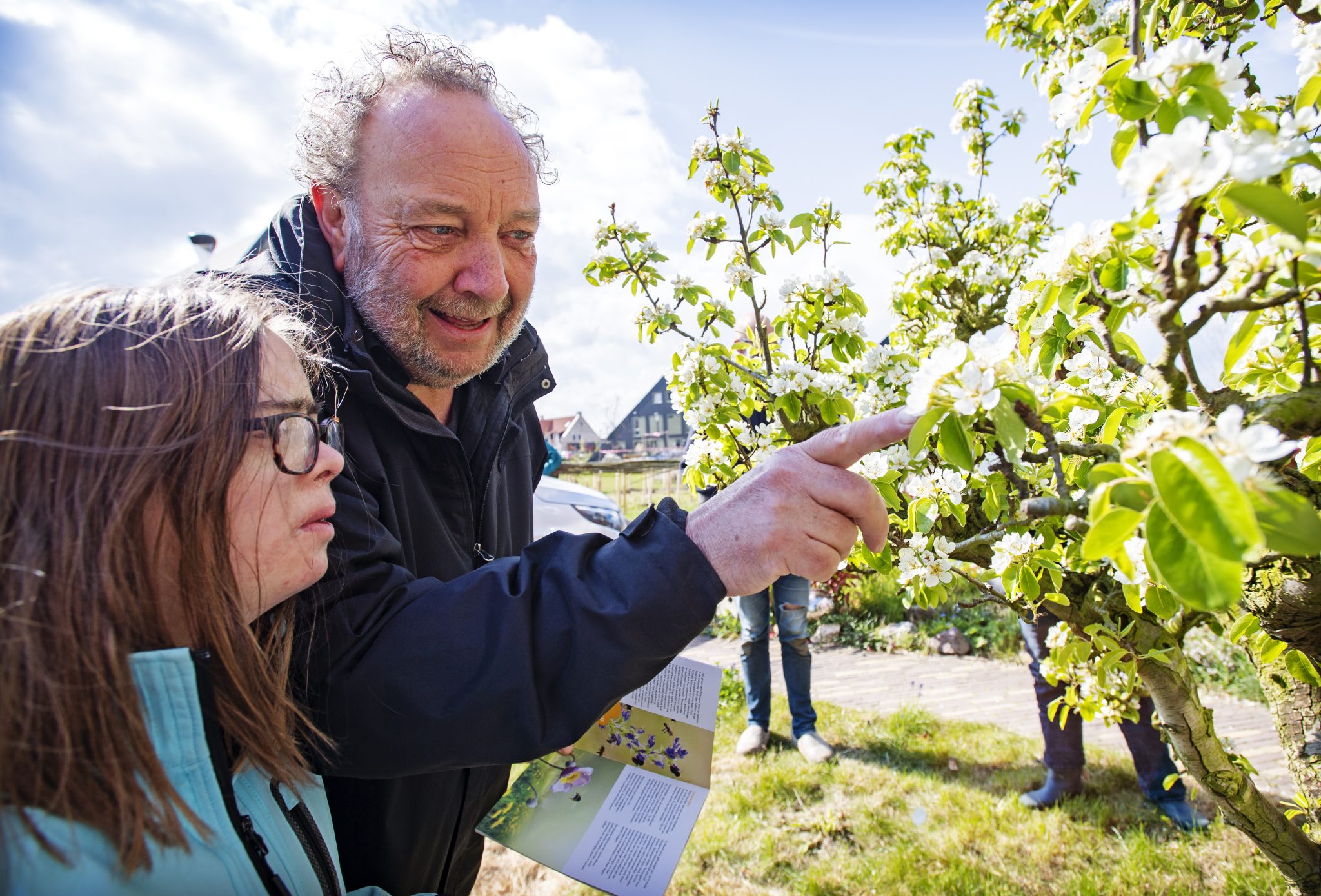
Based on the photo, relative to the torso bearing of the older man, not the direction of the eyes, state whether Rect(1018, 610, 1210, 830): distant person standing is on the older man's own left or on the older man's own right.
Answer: on the older man's own left

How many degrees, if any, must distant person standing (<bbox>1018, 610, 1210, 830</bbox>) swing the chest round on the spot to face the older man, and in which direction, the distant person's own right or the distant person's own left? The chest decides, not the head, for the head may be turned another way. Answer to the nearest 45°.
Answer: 0° — they already face them

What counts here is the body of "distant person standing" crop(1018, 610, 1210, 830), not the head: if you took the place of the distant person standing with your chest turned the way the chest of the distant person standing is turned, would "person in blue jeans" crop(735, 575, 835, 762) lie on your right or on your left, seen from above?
on your right

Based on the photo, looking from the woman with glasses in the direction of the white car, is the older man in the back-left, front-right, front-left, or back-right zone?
front-right

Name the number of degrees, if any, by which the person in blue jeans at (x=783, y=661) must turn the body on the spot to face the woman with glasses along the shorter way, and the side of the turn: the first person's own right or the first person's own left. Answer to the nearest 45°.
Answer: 0° — they already face them

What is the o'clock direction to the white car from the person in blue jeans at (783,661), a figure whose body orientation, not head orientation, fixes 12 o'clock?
The white car is roughly at 5 o'clock from the person in blue jeans.

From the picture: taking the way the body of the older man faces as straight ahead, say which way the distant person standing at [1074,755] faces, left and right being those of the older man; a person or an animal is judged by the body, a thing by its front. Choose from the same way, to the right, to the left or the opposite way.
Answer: to the right

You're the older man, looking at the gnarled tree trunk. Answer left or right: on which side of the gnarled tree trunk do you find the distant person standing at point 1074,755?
left

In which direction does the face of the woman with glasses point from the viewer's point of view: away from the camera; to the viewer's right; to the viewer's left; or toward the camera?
to the viewer's right

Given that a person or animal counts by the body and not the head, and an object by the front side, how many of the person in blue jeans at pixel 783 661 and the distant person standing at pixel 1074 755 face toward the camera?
2

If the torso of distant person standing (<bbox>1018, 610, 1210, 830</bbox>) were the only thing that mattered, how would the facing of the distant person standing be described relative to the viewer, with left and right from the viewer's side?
facing the viewer

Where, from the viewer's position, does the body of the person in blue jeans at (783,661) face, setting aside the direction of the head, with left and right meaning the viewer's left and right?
facing the viewer
